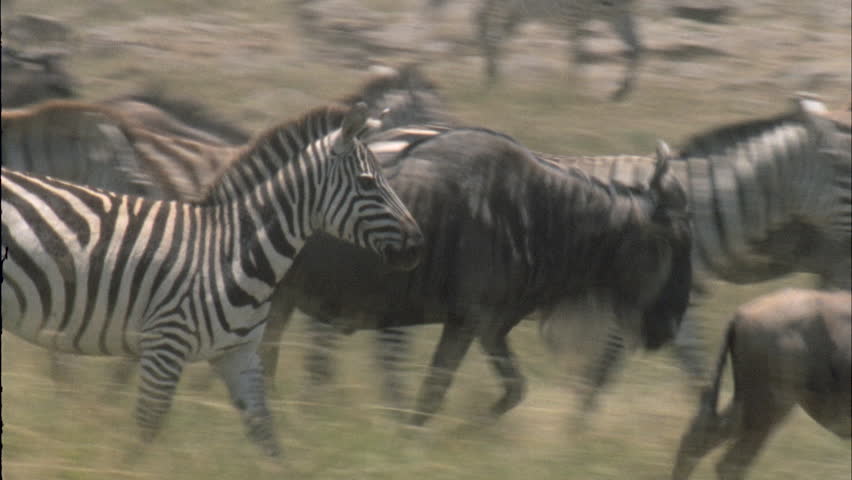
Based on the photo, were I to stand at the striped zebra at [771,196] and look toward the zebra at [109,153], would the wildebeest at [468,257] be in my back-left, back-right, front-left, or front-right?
front-left

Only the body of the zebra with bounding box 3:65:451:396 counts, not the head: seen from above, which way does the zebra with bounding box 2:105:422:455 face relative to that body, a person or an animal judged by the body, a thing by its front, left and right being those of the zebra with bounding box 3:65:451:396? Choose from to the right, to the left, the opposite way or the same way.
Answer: the same way

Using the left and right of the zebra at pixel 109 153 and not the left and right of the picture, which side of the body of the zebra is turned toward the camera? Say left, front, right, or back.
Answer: right

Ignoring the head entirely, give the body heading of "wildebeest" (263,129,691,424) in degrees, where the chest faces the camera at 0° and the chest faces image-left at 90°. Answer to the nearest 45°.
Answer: approximately 270°

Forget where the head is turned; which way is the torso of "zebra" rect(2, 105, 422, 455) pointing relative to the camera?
to the viewer's right

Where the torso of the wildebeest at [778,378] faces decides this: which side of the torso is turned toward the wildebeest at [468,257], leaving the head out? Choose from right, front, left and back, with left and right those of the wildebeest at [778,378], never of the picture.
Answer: back

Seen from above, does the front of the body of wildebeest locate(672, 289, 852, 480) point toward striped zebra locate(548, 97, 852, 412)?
no

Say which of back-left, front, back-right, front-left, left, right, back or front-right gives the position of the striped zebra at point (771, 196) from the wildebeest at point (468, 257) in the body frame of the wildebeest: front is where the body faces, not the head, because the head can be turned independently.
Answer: front-left

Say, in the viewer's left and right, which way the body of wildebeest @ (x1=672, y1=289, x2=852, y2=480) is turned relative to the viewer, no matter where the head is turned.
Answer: facing to the right of the viewer

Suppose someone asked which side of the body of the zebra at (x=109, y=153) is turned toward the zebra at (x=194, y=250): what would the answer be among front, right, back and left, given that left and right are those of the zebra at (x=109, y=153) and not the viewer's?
right
